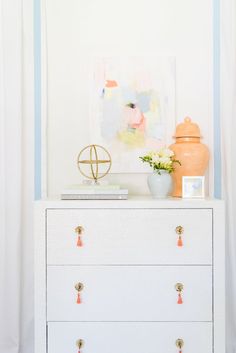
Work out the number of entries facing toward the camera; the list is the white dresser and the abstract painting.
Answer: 2

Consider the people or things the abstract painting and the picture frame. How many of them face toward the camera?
2

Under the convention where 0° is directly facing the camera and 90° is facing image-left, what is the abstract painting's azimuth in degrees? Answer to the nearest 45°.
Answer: approximately 0°

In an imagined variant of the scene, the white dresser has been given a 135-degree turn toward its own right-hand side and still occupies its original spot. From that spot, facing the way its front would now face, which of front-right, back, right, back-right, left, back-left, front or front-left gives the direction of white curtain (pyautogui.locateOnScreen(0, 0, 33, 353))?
front
